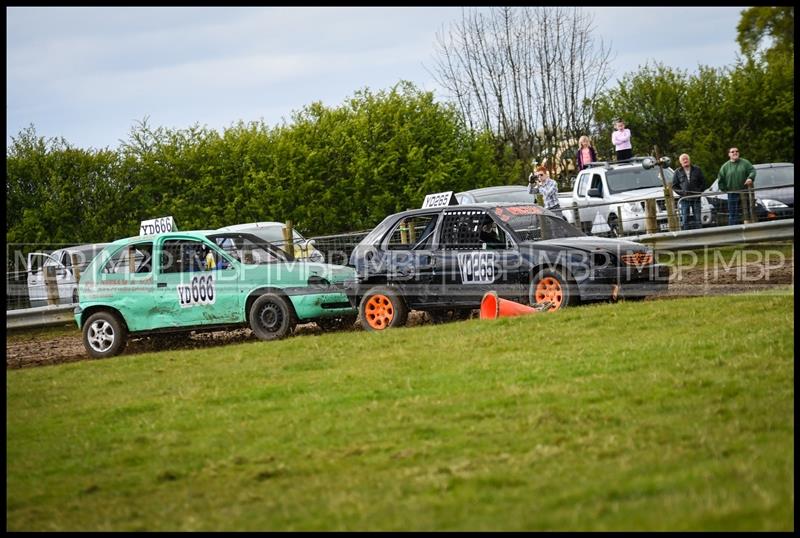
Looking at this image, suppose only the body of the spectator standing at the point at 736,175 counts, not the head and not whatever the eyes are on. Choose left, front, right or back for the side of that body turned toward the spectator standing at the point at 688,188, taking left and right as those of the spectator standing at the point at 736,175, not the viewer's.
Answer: right

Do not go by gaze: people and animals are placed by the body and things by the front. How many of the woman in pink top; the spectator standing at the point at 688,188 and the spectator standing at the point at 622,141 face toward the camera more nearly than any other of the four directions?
3

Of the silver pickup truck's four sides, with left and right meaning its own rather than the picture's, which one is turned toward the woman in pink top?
back

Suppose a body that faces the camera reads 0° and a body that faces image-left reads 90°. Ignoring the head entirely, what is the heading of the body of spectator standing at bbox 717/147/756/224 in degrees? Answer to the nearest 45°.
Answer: approximately 0°

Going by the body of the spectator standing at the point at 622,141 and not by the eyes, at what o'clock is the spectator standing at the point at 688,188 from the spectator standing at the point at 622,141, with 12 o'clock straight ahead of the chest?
the spectator standing at the point at 688,188 is roughly at 11 o'clock from the spectator standing at the point at 622,141.

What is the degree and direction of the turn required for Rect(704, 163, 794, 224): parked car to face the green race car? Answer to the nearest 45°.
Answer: approximately 90° to its right

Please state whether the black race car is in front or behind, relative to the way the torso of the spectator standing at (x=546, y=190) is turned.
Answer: in front

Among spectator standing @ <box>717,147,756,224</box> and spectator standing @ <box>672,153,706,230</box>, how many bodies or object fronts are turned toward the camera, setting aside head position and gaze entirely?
2

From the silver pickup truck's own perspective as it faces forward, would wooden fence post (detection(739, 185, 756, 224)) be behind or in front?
in front

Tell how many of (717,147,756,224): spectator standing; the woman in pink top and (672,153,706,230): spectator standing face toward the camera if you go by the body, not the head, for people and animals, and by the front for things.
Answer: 3

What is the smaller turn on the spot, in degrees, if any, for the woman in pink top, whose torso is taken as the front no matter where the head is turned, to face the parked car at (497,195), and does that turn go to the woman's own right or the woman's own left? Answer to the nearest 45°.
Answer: approximately 45° to the woman's own right

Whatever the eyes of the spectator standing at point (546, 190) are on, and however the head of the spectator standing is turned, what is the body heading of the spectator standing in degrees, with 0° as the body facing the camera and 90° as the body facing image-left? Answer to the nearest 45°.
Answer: approximately 45°

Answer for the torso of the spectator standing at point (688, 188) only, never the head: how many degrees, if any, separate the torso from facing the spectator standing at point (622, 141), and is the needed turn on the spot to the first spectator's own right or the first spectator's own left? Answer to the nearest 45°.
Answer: approximately 135° to the first spectator's own right

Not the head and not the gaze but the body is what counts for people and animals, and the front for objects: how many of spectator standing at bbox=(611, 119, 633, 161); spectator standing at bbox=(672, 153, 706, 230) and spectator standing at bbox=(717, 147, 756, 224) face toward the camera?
3

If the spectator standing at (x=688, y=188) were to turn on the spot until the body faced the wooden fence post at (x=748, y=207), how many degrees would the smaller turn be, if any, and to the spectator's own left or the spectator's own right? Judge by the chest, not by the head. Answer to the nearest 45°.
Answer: approximately 45° to the spectator's own left
